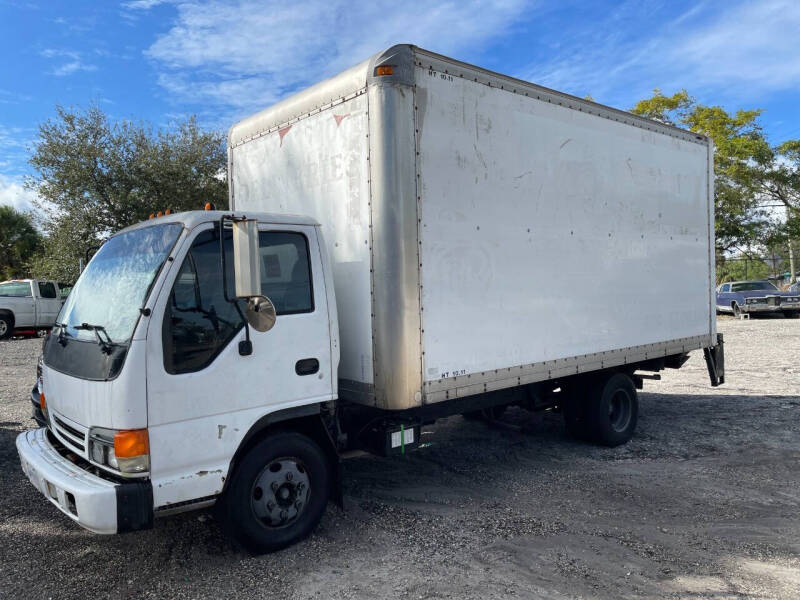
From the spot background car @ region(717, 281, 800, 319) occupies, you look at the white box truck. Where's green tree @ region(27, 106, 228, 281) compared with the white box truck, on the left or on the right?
right

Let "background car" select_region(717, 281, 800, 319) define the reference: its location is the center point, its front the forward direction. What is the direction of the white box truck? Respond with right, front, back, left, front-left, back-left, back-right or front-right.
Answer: front-right

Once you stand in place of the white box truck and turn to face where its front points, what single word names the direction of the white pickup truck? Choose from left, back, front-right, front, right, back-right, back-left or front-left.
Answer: right

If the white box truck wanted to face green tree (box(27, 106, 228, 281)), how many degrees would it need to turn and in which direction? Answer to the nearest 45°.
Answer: approximately 90° to its right

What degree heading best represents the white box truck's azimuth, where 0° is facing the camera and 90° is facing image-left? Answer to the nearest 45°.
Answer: approximately 45°

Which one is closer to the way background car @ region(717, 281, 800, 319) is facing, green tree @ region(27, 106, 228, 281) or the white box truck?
the white box truck

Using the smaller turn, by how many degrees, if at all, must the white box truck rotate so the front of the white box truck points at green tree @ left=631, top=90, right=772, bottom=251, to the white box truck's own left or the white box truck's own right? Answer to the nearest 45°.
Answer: approximately 180°

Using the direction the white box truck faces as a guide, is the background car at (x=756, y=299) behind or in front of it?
behind
